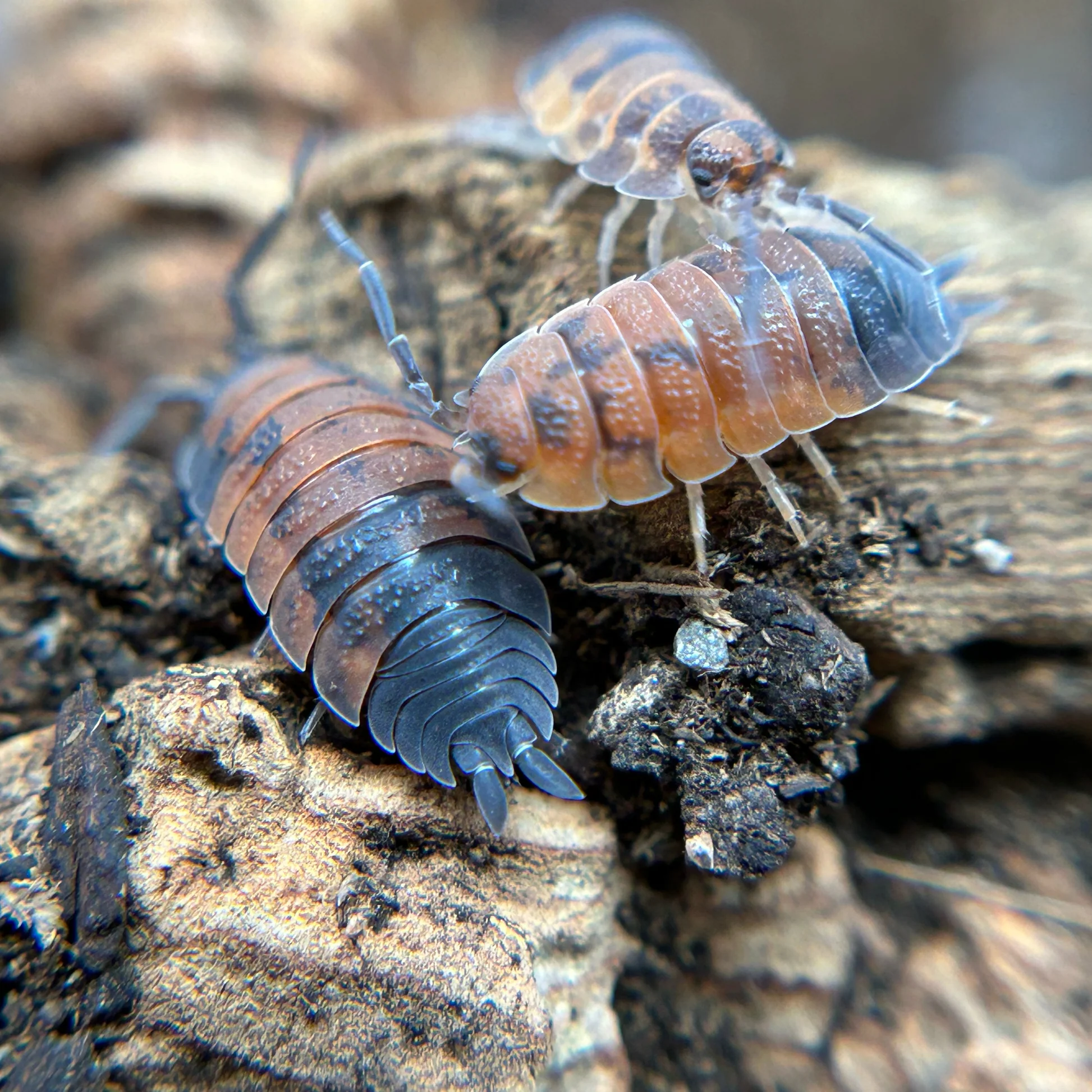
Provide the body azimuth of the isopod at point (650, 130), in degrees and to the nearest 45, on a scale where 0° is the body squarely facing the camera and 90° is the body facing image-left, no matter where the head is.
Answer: approximately 315°

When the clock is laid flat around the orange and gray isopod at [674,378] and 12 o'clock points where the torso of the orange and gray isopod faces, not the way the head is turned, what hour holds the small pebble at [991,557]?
The small pebble is roughly at 7 o'clock from the orange and gray isopod.

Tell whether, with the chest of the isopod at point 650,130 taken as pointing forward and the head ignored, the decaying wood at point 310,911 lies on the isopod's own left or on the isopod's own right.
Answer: on the isopod's own right

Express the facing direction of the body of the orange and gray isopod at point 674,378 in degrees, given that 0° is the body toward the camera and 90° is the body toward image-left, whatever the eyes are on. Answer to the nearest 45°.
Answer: approximately 45°

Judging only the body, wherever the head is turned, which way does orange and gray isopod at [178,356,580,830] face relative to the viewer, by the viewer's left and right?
facing away from the viewer and to the left of the viewer
